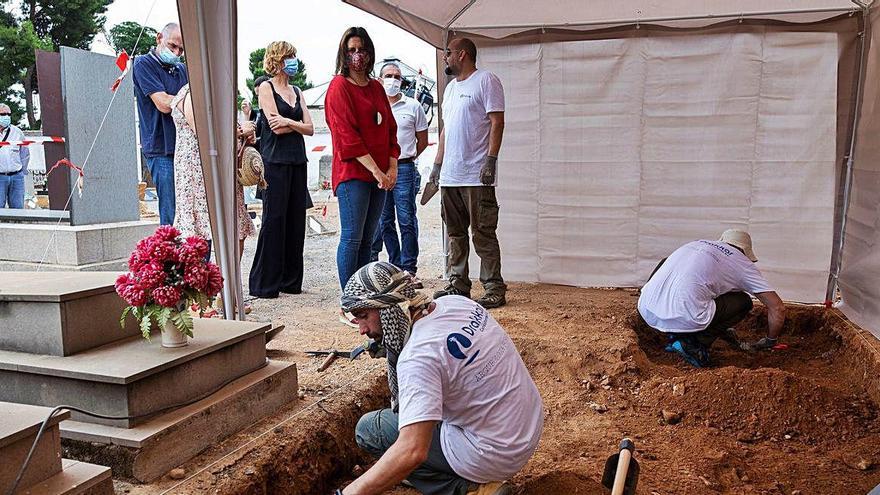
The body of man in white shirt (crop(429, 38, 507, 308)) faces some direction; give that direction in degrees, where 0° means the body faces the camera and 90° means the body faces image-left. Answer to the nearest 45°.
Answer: approximately 45°

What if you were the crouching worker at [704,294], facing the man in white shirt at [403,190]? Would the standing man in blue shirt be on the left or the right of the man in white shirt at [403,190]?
left

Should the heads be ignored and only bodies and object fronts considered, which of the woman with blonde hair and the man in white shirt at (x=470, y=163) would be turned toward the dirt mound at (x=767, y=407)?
the woman with blonde hair

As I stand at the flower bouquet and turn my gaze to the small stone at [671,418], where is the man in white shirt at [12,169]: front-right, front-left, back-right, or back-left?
back-left

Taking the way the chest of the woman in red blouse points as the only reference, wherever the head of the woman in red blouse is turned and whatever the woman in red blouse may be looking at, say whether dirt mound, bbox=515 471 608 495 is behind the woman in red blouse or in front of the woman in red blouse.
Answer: in front

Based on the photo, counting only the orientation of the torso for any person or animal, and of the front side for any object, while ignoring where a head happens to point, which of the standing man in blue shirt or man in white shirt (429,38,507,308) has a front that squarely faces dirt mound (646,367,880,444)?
the standing man in blue shirt

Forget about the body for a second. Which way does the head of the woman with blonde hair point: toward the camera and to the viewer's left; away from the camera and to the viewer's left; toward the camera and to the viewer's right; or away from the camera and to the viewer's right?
toward the camera and to the viewer's right

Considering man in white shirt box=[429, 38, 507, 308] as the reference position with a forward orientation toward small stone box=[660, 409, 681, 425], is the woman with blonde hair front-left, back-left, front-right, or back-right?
back-right

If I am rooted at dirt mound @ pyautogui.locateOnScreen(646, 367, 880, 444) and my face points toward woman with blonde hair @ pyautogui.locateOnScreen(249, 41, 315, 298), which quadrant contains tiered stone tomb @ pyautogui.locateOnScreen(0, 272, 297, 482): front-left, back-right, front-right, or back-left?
front-left

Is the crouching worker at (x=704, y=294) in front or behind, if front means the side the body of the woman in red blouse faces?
in front

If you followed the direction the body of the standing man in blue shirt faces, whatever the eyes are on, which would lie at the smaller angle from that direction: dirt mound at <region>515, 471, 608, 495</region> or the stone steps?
the dirt mound

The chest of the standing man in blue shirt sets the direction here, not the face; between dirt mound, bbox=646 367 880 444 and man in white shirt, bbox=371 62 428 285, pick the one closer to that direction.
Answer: the dirt mound

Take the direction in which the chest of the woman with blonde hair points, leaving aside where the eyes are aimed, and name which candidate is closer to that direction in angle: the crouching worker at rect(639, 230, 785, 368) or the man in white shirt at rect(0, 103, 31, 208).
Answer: the crouching worker

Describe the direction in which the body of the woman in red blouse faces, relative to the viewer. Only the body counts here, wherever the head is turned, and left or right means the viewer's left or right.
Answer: facing the viewer and to the right of the viewer

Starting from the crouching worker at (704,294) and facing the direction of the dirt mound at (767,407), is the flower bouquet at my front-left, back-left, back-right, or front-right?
front-right

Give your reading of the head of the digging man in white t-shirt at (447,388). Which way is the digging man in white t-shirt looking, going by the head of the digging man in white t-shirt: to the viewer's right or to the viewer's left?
to the viewer's left

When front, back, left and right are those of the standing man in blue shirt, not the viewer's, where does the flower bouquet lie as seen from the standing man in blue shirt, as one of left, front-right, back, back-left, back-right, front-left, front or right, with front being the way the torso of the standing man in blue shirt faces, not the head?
front-right

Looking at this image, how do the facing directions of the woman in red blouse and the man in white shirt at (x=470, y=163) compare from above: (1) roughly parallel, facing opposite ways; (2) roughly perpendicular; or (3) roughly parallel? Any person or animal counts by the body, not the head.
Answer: roughly perpendicular

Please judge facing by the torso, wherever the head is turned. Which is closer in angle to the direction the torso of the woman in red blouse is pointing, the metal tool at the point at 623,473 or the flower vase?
the metal tool

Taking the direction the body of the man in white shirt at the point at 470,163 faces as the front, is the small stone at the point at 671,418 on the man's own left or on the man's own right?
on the man's own left
